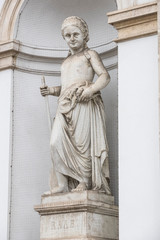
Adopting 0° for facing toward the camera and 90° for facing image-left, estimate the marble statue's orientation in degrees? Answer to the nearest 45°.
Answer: approximately 45°
